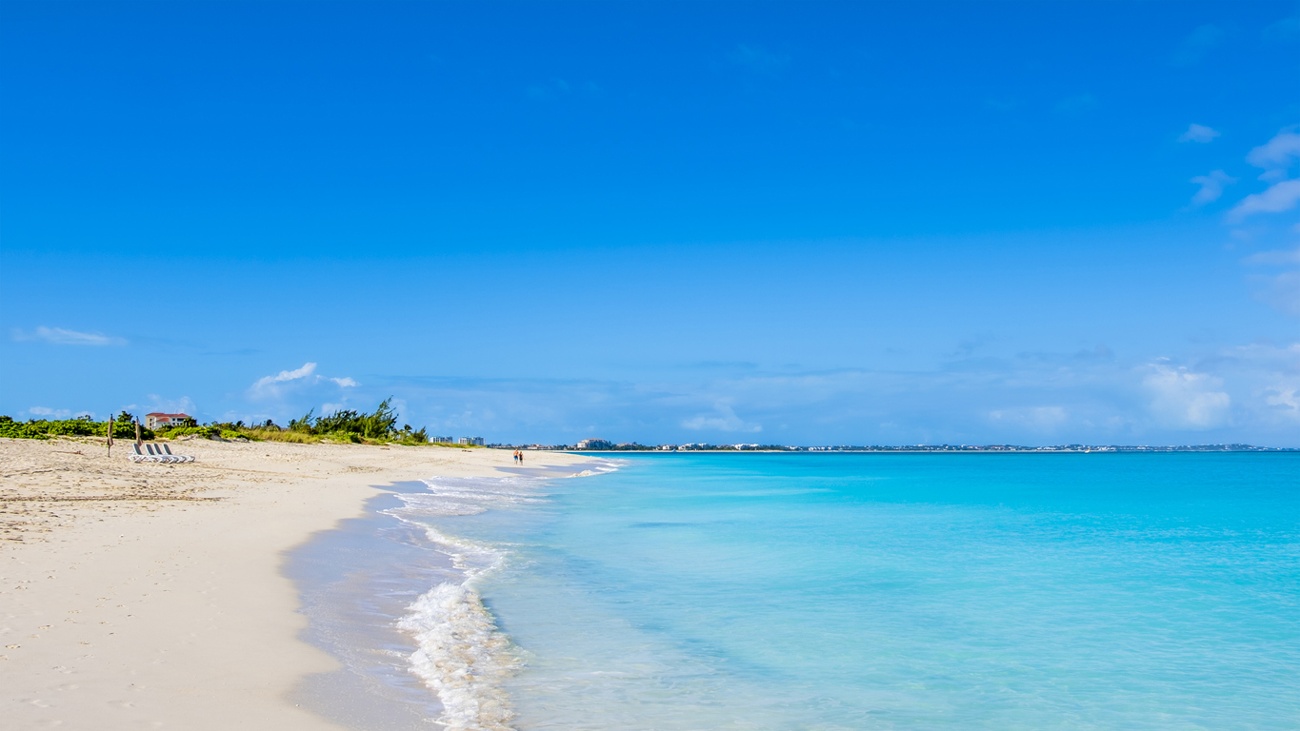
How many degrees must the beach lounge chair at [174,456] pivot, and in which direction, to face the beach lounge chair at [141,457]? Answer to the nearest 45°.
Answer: approximately 135° to its right

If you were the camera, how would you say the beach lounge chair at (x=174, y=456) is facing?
facing to the right of the viewer

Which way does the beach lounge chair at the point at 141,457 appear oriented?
to the viewer's right

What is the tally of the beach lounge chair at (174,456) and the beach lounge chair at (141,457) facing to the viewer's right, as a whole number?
2

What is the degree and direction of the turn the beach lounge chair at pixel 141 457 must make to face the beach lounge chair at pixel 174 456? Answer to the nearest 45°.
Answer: approximately 45° to its left
